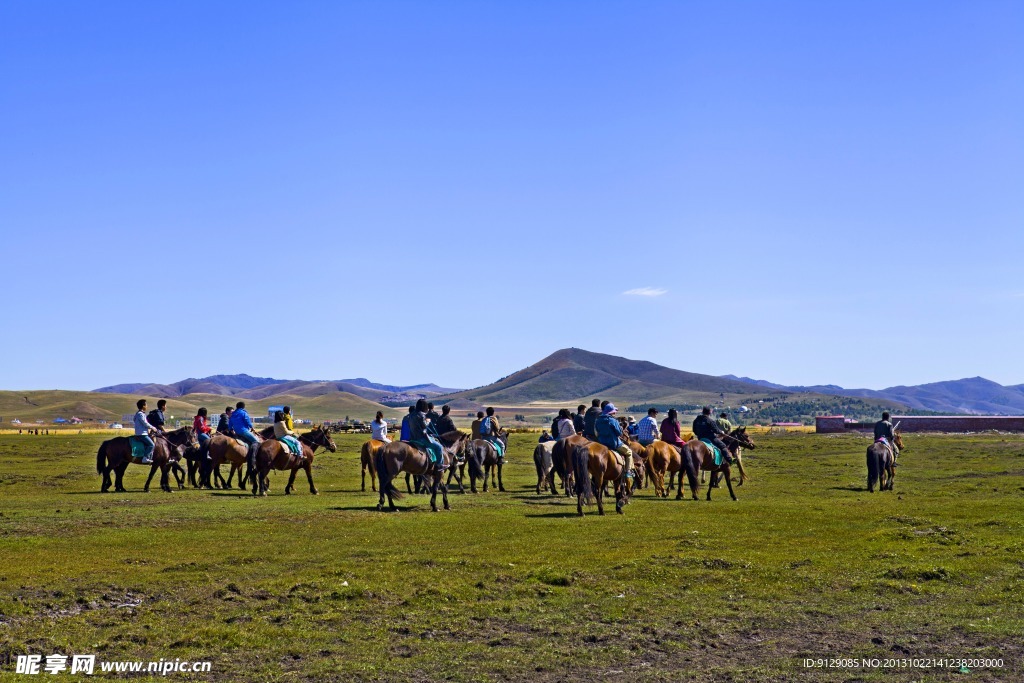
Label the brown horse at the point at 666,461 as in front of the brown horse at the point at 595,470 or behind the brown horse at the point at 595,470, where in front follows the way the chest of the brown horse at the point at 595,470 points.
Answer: in front

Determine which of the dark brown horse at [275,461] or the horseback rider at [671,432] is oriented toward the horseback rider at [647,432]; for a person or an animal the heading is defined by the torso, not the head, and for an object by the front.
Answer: the dark brown horse

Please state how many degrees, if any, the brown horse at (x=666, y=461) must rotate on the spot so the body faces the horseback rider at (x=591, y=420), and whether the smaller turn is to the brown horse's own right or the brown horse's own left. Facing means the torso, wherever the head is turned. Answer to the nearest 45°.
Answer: approximately 135° to the brown horse's own left

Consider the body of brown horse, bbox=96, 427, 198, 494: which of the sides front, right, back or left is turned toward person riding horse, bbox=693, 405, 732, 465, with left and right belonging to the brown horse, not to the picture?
front

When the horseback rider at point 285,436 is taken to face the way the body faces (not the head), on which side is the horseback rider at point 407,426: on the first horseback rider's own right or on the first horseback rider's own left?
on the first horseback rider's own right

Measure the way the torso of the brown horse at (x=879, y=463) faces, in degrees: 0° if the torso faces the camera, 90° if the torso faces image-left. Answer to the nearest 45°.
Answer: approximately 225°

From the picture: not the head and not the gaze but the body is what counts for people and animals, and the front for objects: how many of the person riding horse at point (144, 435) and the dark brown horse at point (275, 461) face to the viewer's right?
2

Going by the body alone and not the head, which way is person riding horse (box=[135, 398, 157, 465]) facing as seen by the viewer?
to the viewer's right

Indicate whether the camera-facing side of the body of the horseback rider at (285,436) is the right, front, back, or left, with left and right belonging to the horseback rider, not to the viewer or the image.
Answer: right

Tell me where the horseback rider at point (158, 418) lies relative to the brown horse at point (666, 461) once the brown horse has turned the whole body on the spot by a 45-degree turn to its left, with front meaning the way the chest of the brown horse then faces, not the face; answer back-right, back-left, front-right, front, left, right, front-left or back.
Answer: left

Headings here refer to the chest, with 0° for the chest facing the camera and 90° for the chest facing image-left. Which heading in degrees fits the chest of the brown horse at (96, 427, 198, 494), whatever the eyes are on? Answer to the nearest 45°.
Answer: approximately 270°

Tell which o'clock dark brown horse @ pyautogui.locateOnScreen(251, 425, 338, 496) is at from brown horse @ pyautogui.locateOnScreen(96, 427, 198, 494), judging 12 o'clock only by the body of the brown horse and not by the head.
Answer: The dark brown horse is roughly at 1 o'clock from the brown horse.

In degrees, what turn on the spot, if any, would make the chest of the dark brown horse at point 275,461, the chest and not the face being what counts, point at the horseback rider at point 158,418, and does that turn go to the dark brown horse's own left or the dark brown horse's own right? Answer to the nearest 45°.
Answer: approximately 135° to the dark brown horse's own left

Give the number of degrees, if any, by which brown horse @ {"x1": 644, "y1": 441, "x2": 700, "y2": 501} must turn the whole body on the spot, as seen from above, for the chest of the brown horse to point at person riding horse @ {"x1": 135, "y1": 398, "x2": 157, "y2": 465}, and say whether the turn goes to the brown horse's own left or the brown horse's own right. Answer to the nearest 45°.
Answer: approximately 135° to the brown horse's own left

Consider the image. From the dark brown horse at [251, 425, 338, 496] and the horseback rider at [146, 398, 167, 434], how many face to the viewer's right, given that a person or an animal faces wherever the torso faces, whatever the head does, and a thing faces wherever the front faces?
2

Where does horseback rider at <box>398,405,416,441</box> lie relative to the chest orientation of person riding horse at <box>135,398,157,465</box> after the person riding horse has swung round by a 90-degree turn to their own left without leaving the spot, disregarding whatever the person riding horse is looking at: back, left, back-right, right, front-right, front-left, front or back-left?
back-right
